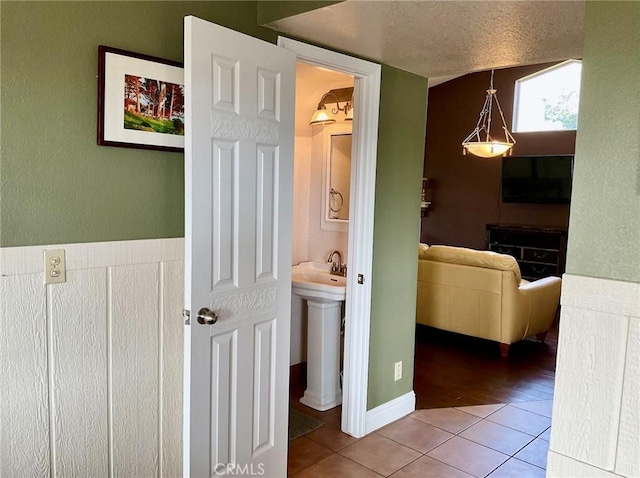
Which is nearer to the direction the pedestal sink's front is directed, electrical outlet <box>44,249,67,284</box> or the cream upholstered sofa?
the electrical outlet

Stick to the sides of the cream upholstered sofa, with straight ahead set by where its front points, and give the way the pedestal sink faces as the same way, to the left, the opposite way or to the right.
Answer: the opposite way

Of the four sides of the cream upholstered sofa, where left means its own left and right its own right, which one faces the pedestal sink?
back

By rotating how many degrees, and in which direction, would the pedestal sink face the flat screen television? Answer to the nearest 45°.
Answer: approximately 180°

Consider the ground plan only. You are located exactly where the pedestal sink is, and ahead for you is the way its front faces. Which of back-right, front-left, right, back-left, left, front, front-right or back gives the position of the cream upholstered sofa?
back

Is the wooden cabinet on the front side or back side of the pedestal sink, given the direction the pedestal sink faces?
on the back side

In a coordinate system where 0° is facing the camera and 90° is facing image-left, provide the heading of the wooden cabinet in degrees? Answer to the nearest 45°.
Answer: approximately 45°

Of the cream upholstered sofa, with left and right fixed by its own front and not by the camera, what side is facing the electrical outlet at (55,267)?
back

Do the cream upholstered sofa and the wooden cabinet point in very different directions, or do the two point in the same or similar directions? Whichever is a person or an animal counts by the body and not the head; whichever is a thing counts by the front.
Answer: very different directions

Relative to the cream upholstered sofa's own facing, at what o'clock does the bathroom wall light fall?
The bathroom wall light is roughly at 6 o'clock from the cream upholstered sofa.

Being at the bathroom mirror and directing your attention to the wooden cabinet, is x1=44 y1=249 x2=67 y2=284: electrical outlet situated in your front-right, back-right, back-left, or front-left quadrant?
back-right
